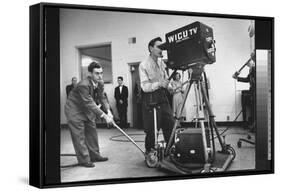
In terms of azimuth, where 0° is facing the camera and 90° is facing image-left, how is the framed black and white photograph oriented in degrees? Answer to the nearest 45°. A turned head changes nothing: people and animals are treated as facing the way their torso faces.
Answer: approximately 315°
